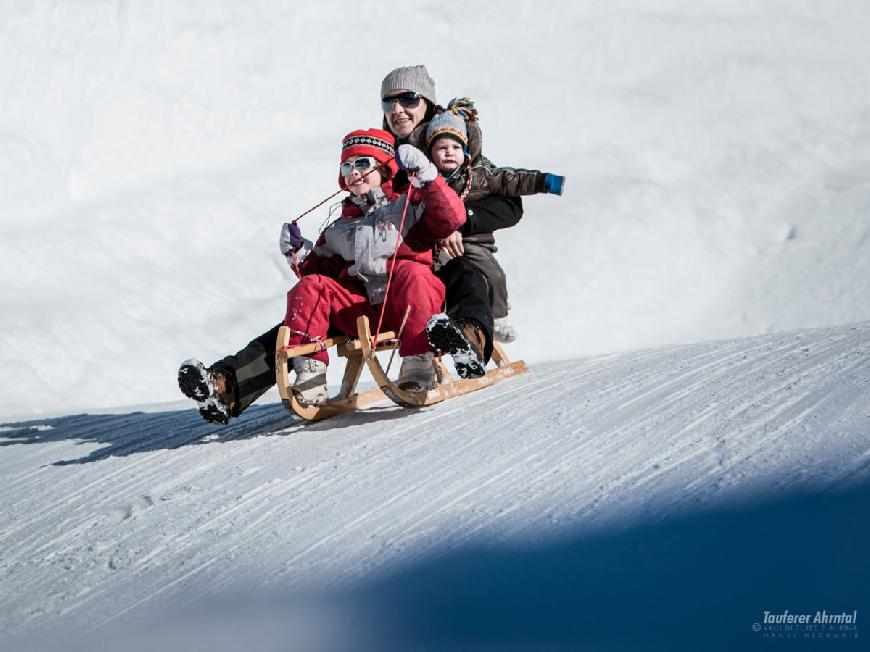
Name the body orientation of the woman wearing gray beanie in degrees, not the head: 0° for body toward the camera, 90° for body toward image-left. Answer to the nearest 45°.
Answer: approximately 45°

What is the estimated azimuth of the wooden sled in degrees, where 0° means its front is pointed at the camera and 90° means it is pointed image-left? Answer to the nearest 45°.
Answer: approximately 45°
